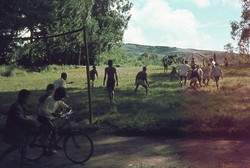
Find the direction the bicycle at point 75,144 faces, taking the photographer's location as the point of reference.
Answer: facing to the right of the viewer

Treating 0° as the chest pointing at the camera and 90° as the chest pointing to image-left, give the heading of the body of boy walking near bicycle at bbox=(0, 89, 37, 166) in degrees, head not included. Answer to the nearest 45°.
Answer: approximately 270°

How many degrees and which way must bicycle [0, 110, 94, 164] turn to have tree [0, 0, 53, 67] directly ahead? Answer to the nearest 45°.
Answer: approximately 90° to its left

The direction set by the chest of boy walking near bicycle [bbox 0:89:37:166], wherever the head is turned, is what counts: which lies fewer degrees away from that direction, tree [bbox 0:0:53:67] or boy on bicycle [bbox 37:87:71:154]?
the boy on bicycle

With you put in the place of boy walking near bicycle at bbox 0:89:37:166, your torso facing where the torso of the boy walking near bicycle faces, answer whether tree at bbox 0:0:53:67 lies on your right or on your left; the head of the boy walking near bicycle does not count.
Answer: on your left

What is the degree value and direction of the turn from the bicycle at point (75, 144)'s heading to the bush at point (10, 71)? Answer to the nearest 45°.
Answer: approximately 90° to its left
